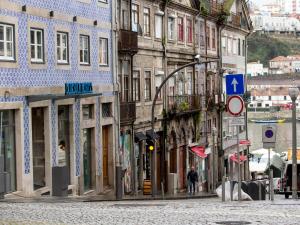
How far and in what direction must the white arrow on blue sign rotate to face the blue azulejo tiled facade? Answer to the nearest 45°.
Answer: approximately 135° to its right

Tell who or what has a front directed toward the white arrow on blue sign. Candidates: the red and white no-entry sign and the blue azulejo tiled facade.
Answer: the blue azulejo tiled facade

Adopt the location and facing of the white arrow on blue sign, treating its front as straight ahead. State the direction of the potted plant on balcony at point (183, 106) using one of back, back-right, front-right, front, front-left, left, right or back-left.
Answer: back

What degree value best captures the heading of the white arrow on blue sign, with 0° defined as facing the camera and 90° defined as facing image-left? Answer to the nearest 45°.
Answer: approximately 0°

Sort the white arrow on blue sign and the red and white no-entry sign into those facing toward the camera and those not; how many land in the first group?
2

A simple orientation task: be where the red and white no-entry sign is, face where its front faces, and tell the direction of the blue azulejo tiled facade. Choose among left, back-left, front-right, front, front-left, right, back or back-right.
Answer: back-right

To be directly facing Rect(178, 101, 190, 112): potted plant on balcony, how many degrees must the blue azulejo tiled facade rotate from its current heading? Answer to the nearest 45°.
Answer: approximately 135° to its left
